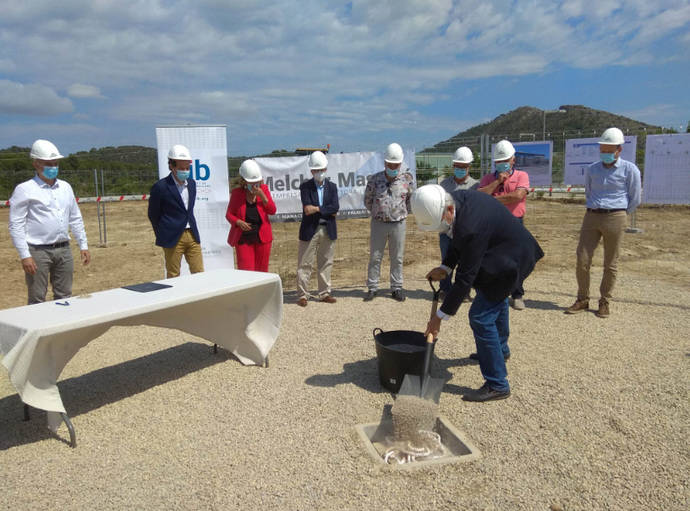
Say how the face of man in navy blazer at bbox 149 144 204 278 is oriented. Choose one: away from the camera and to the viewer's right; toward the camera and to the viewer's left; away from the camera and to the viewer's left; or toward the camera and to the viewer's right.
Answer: toward the camera and to the viewer's right

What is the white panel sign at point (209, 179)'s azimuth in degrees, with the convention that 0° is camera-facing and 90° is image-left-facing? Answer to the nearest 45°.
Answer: approximately 0°

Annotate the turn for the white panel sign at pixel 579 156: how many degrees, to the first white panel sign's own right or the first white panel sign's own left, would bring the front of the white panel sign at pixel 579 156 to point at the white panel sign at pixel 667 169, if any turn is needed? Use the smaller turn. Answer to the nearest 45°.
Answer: approximately 45° to the first white panel sign's own left

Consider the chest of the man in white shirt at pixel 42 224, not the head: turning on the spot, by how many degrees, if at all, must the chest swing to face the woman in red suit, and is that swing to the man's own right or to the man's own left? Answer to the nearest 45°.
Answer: approximately 45° to the man's own left

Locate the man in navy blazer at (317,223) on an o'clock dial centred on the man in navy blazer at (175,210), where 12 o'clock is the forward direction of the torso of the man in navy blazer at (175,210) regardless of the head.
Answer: the man in navy blazer at (317,223) is roughly at 10 o'clock from the man in navy blazer at (175,210).

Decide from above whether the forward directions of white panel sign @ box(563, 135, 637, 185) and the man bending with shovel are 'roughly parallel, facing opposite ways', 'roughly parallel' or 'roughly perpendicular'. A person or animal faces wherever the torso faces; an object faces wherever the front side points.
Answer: roughly perpendicular

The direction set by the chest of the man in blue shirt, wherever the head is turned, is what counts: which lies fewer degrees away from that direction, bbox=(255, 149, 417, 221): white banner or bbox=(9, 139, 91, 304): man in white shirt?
the man in white shirt

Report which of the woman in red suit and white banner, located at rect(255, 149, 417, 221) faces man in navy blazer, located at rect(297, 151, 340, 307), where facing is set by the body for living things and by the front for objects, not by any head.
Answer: the white banner
